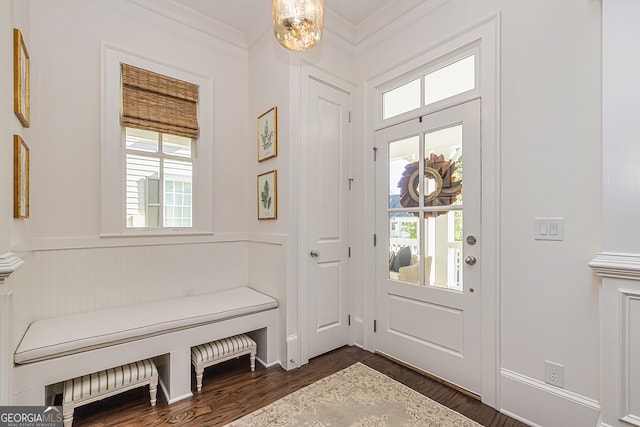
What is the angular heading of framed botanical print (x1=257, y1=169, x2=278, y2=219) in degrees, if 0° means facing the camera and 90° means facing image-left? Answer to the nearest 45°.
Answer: approximately 45°

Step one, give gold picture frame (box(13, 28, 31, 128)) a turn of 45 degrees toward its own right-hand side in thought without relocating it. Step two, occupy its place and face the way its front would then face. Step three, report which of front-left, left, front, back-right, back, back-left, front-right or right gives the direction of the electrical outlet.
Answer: front

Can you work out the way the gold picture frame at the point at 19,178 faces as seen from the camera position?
facing to the right of the viewer

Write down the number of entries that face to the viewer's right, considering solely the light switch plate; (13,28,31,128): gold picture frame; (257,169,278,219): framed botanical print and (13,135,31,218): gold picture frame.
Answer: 2

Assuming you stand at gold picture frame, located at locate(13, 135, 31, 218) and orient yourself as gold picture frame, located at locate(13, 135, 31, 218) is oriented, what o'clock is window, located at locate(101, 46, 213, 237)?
The window is roughly at 11 o'clock from the gold picture frame.

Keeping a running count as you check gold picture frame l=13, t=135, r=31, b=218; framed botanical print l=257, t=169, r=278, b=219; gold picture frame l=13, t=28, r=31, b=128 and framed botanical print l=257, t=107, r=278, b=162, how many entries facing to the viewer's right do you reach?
2

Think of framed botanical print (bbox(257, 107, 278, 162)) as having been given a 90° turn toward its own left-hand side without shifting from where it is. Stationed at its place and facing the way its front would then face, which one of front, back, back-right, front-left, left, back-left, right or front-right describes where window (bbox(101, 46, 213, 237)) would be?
back-right

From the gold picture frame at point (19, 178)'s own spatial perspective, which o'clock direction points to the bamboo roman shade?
The bamboo roman shade is roughly at 11 o'clock from the gold picture frame.

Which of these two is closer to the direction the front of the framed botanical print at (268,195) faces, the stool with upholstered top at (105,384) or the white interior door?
the stool with upholstered top

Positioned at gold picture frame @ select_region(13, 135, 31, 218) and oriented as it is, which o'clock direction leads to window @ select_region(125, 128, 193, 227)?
The window is roughly at 11 o'clock from the gold picture frame.

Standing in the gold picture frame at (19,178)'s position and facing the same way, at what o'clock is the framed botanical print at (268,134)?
The framed botanical print is roughly at 12 o'clock from the gold picture frame.

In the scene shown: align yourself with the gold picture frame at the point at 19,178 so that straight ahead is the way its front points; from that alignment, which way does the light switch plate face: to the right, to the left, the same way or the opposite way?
the opposite way

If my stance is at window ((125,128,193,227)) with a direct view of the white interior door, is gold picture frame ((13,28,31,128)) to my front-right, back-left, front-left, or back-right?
back-right

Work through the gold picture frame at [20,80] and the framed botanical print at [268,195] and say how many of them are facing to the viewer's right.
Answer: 1

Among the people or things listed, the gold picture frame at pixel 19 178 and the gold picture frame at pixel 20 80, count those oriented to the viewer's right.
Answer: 2

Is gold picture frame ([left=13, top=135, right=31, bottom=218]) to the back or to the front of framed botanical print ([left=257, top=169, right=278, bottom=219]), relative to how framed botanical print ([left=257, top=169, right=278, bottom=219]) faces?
to the front
